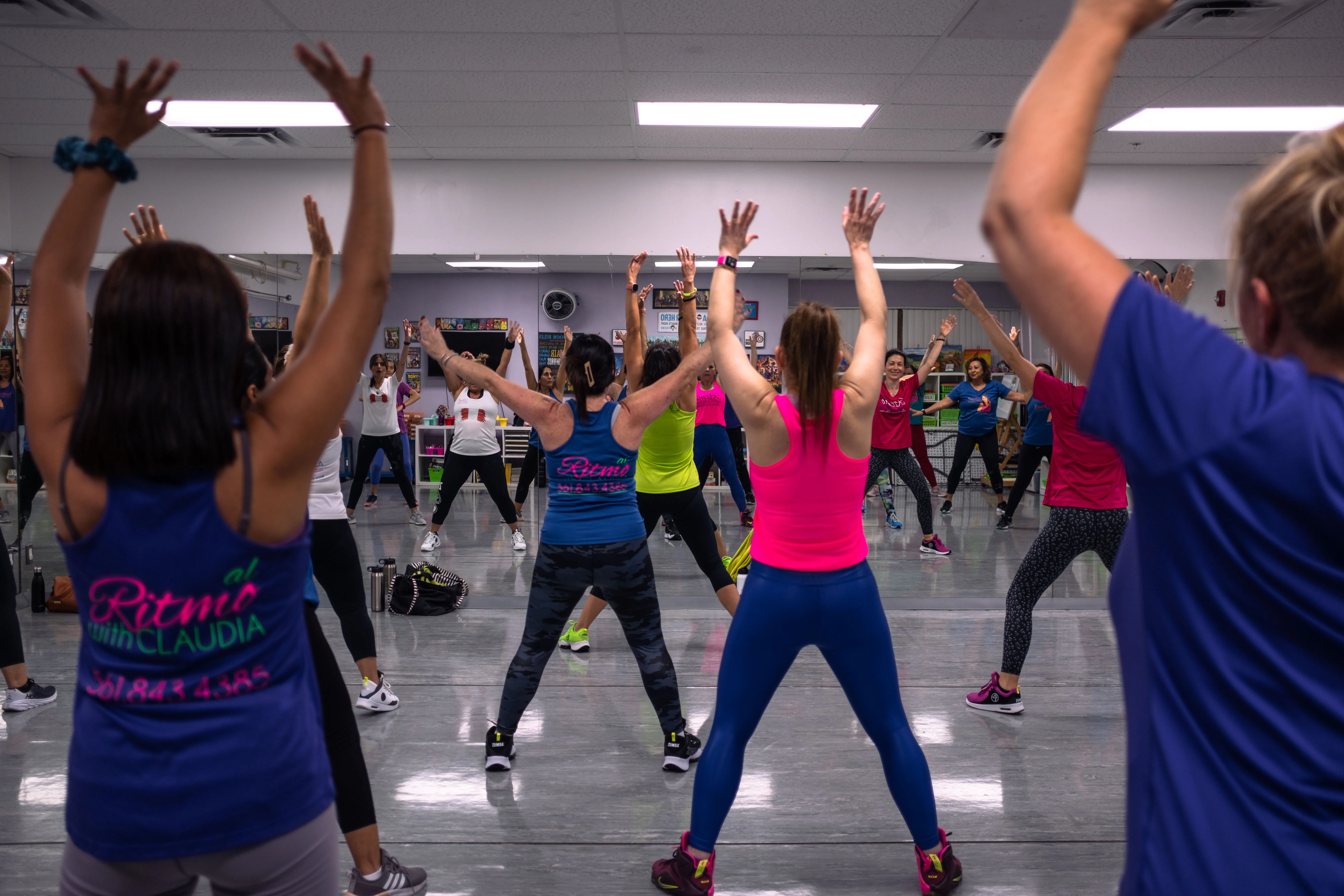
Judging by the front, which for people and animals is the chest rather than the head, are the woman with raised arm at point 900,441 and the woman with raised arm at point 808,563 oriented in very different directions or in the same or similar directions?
very different directions

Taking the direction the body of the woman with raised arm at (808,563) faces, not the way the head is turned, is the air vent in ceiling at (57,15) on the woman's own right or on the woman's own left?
on the woman's own left

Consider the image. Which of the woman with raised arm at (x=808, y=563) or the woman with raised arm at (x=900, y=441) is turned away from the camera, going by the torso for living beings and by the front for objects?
the woman with raised arm at (x=808, y=563)

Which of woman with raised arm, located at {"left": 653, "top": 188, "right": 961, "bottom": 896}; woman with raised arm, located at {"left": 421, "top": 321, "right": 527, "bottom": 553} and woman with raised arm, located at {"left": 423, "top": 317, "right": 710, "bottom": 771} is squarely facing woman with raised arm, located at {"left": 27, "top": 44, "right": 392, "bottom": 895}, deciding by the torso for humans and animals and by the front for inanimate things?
woman with raised arm, located at {"left": 421, "top": 321, "right": 527, "bottom": 553}

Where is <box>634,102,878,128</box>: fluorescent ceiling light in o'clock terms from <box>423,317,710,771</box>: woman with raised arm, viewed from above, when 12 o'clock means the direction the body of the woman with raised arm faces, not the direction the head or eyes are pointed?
The fluorescent ceiling light is roughly at 1 o'clock from the woman with raised arm.

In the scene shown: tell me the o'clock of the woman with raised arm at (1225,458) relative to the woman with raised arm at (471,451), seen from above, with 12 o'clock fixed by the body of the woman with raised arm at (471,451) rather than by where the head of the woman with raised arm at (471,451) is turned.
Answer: the woman with raised arm at (1225,458) is roughly at 12 o'clock from the woman with raised arm at (471,451).

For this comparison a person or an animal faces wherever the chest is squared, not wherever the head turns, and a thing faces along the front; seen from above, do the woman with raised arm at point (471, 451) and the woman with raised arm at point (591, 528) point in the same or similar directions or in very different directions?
very different directions

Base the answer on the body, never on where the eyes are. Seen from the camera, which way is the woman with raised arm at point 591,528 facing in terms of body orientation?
away from the camera

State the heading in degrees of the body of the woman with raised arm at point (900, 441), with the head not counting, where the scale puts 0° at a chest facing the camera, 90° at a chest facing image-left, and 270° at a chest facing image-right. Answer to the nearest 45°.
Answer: approximately 0°

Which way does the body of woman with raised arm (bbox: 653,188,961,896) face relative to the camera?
away from the camera

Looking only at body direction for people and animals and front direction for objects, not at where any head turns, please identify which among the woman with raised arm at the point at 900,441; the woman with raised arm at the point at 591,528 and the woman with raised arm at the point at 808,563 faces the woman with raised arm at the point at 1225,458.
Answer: the woman with raised arm at the point at 900,441

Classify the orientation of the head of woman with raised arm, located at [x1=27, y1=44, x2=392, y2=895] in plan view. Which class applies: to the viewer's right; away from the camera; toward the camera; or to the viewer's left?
away from the camera

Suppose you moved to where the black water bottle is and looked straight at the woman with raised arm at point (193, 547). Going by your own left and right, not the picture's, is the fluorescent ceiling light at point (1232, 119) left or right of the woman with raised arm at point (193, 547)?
left

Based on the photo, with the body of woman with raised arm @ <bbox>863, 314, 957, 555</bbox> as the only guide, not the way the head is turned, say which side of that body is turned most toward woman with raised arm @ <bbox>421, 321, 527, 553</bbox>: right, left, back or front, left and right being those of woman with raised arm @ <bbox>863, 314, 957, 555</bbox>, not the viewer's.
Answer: right

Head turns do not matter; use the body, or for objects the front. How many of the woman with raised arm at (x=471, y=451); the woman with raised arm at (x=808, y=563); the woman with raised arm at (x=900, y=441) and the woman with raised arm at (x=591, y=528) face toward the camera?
2
